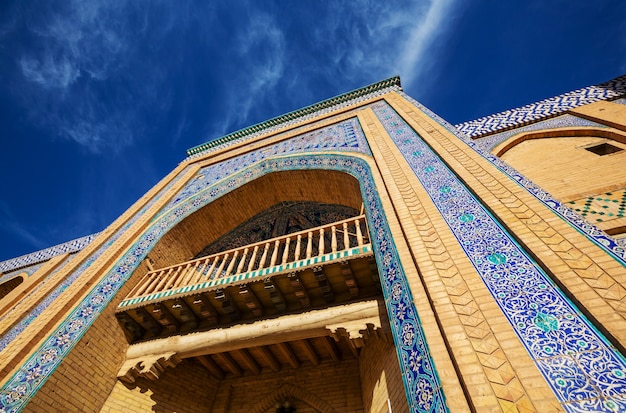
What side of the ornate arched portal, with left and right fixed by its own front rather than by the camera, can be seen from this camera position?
front
